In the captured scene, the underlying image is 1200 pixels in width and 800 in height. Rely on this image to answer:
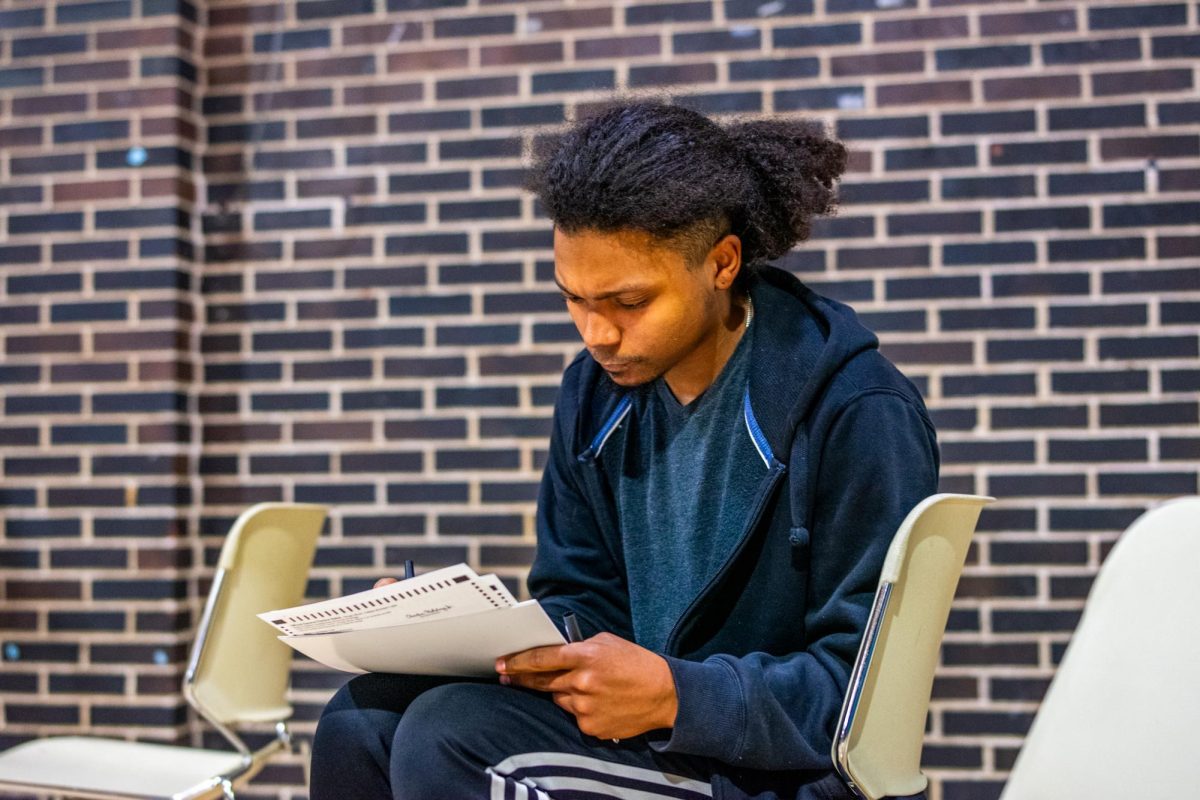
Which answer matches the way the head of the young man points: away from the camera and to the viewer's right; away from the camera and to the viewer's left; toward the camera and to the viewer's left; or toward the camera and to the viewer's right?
toward the camera and to the viewer's left

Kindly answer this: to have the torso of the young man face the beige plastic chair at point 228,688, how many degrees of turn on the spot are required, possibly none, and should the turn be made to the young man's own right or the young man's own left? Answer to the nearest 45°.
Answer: approximately 90° to the young man's own right

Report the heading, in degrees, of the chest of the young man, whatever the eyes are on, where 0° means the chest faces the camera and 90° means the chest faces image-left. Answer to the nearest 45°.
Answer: approximately 45°
